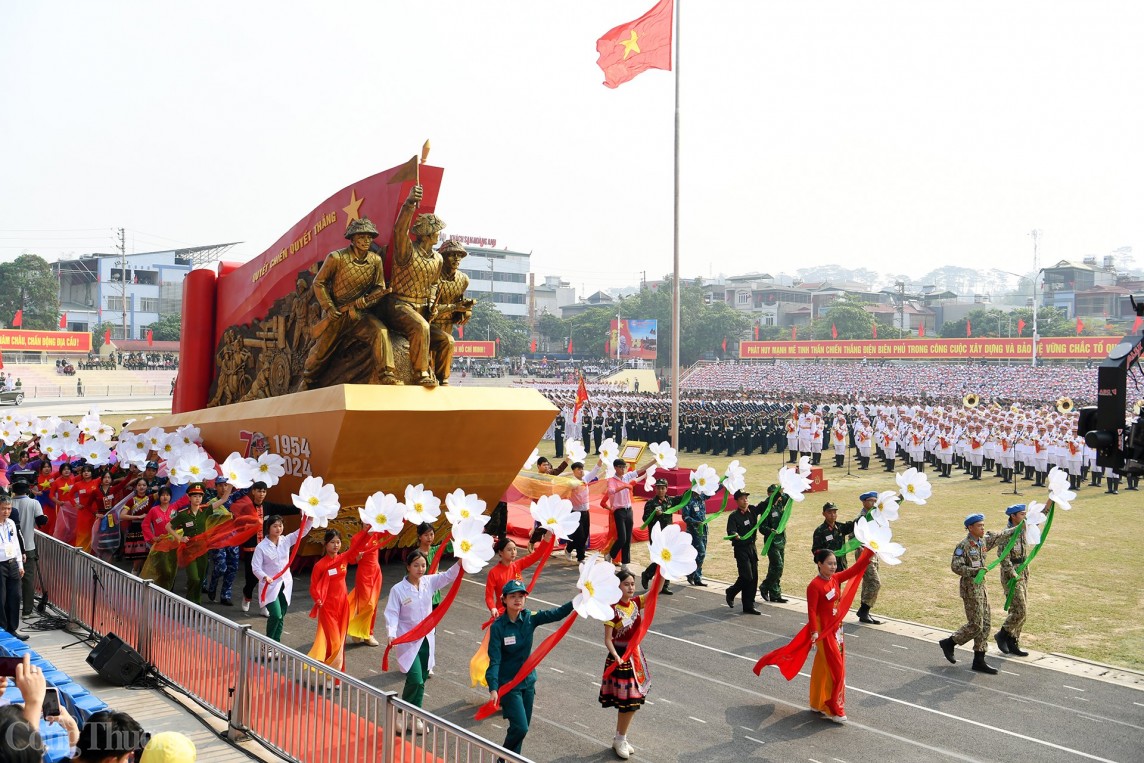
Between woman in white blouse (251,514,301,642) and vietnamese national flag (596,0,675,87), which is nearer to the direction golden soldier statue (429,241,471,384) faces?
the woman in white blouse

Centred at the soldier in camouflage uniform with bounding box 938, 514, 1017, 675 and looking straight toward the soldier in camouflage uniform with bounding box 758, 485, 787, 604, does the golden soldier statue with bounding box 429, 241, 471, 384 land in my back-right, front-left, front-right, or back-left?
front-left

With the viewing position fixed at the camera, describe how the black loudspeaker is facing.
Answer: facing the viewer and to the left of the viewer
